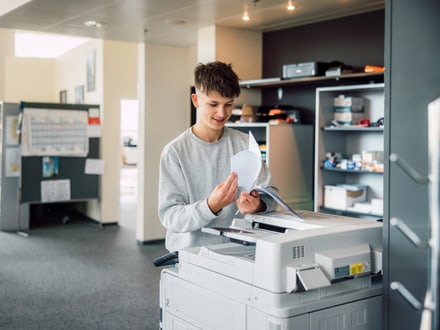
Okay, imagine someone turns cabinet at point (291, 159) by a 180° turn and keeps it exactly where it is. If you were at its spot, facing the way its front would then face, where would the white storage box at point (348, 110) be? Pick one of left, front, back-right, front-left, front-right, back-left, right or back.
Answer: right

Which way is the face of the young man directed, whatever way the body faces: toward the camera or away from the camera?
toward the camera

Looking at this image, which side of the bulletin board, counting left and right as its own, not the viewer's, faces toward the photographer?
front

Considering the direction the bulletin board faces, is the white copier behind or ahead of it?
ahead

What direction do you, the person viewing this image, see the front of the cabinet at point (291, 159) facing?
facing the viewer and to the left of the viewer

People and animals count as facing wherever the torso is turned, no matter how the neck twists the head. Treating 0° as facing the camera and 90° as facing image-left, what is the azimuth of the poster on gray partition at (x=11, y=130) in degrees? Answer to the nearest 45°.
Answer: approximately 0°

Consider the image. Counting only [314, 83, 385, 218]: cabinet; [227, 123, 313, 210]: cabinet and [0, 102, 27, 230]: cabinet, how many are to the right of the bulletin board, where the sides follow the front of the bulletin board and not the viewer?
1

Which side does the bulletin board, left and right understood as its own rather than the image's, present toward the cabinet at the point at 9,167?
right

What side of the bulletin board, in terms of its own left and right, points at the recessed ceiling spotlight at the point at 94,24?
front

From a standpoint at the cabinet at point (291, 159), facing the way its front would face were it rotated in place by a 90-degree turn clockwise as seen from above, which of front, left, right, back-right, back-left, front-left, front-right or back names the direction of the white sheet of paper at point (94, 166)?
front
